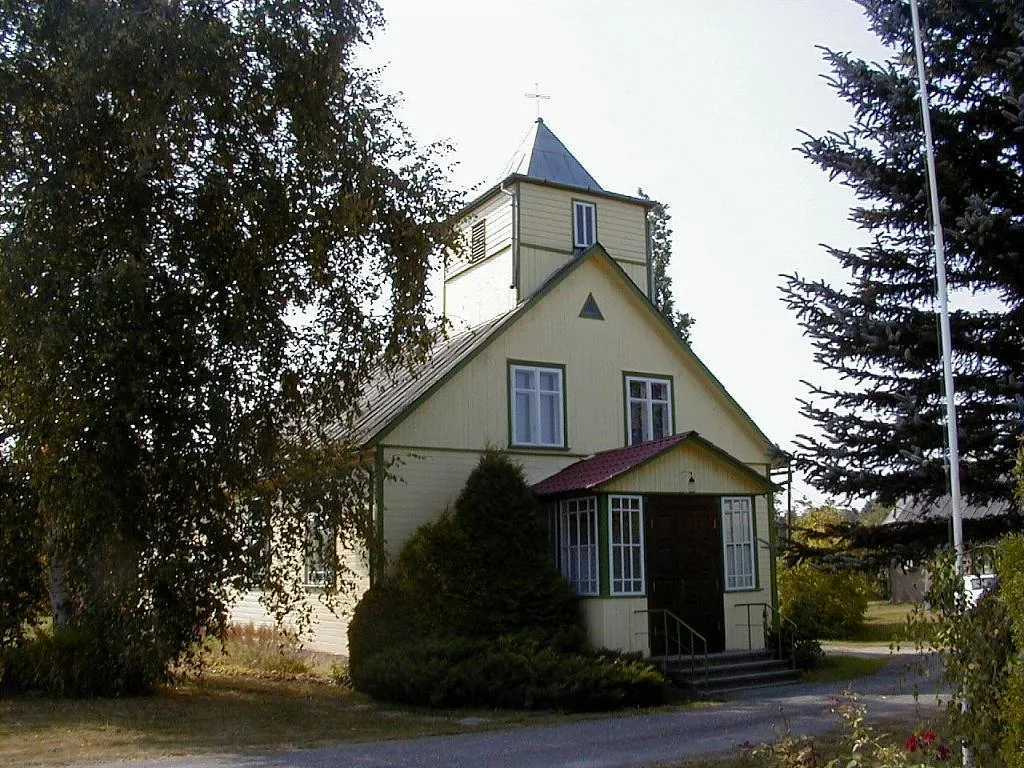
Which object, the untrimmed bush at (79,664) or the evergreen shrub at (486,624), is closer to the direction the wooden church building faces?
the evergreen shrub

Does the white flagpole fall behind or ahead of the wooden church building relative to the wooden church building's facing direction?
ahead

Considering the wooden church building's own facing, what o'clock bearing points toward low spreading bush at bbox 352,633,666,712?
The low spreading bush is roughly at 2 o'clock from the wooden church building.

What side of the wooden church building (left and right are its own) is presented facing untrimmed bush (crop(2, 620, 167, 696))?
right

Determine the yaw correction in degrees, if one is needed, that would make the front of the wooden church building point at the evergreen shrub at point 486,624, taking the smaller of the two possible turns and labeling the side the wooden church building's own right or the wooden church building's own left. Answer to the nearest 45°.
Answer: approximately 90° to the wooden church building's own right

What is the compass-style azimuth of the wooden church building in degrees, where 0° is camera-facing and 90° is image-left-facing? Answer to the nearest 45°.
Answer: approximately 315°
